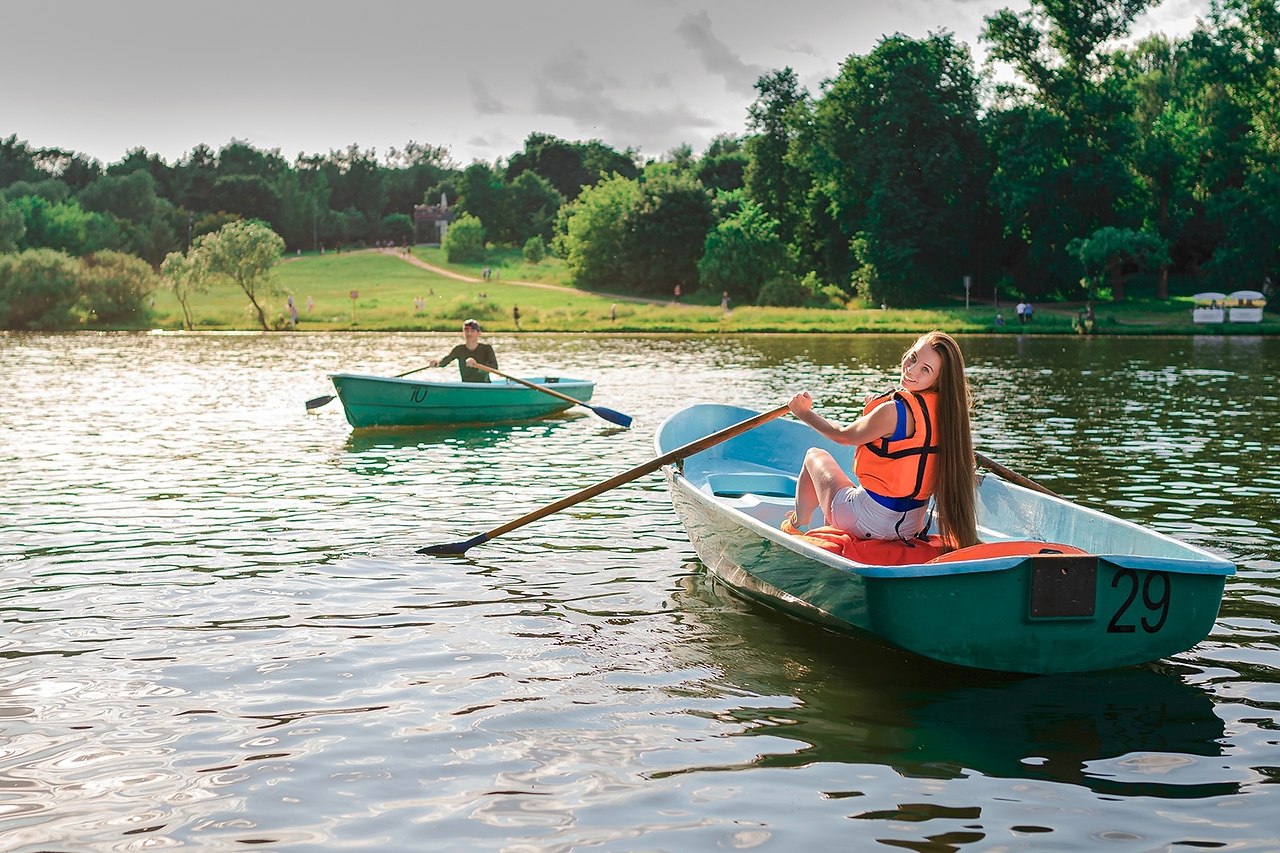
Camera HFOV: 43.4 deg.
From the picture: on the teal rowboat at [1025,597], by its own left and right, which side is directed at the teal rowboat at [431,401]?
front

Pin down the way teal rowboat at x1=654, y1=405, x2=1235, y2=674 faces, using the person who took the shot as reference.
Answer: facing away from the viewer and to the left of the viewer

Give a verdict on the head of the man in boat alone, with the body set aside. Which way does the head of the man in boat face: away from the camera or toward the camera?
toward the camera

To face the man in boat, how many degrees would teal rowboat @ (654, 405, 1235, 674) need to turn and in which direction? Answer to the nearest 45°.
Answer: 0° — it already faces them
